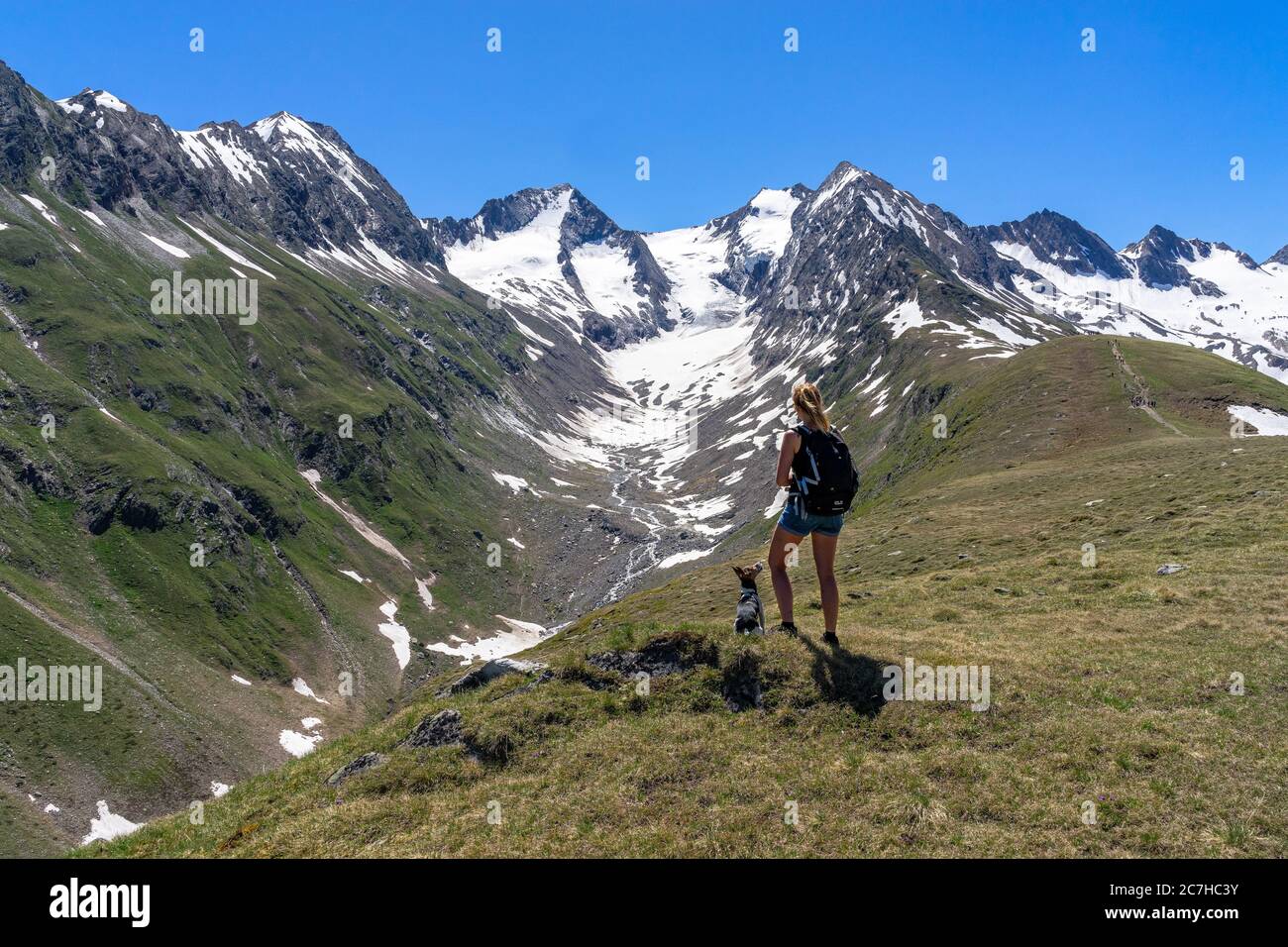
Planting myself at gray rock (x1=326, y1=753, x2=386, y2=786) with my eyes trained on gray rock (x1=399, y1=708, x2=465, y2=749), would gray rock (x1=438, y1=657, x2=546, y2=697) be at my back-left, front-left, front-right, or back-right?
front-left

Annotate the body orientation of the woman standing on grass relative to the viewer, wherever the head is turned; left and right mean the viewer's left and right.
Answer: facing away from the viewer and to the left of the viewer

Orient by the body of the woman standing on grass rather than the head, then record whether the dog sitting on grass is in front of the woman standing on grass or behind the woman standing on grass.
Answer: in front

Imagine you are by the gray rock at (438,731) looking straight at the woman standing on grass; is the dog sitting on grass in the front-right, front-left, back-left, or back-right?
front-left

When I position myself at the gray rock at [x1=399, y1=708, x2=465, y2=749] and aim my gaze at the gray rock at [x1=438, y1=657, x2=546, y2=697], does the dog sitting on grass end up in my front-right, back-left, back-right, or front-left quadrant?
front-right
